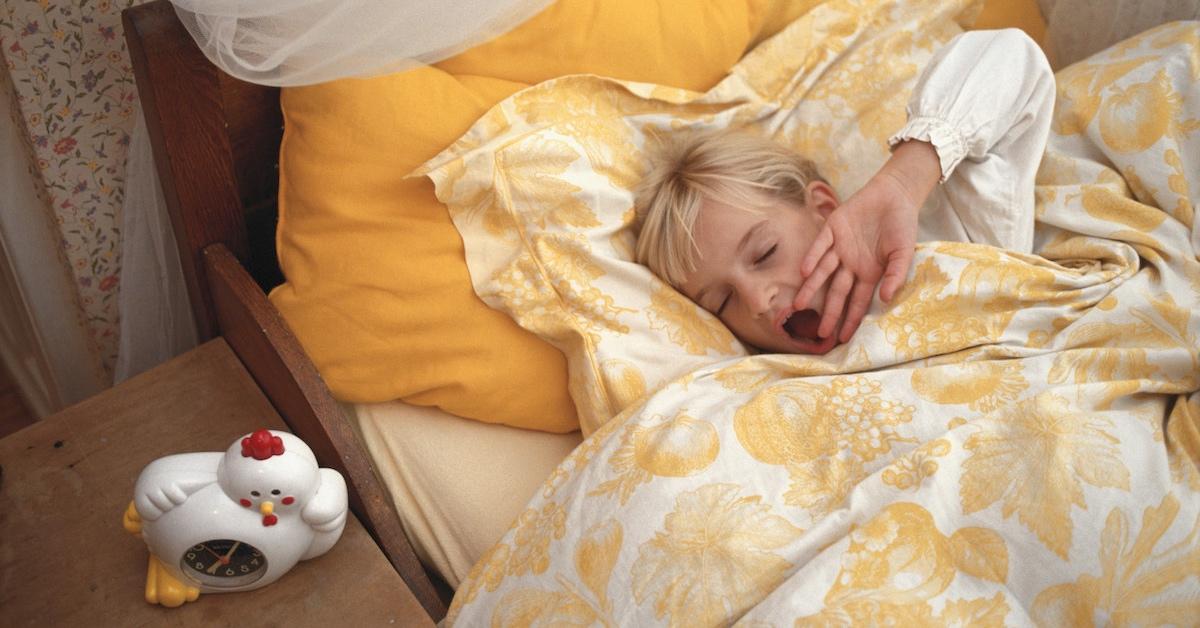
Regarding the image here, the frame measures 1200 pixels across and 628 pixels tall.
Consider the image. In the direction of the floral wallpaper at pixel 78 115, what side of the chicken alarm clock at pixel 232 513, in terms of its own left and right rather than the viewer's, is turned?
back

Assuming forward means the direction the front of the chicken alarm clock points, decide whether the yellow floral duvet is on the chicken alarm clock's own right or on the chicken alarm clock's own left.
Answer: on the chicken alarm clock's own left

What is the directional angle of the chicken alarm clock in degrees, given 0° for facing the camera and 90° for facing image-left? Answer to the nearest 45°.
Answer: approximately 0°
